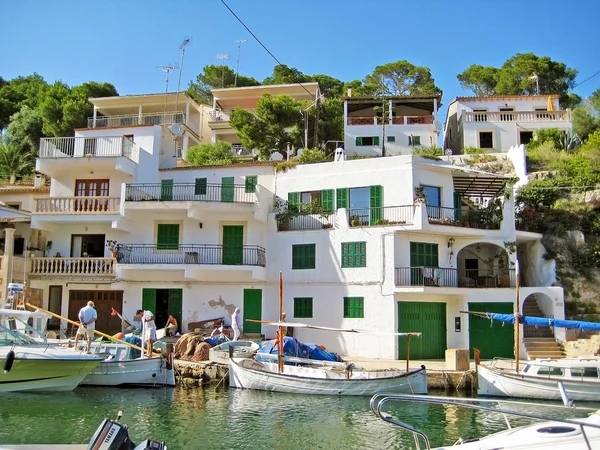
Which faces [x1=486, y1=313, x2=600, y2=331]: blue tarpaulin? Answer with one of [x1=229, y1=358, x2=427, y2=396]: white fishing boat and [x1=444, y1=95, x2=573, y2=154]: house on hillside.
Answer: the house on hillside

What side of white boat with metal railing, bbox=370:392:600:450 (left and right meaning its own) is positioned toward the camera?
left

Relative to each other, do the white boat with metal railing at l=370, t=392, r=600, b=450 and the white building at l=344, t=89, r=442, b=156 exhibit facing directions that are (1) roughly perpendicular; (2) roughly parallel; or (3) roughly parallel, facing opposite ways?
roughly perpendicular

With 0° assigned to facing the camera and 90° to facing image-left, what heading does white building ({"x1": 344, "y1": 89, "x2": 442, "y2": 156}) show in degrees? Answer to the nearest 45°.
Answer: approximately 0°

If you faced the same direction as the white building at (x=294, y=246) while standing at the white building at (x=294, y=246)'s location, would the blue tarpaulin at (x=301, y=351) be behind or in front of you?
in front

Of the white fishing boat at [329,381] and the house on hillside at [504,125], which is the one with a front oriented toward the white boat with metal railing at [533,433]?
the house on hillside

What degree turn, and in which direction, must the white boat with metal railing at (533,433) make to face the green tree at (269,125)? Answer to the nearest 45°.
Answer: approximately 45° to its right

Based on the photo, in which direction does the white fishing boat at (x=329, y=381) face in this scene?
to the viewer's left

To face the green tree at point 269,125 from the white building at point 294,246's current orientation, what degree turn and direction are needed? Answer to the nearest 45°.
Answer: approximately 180°
